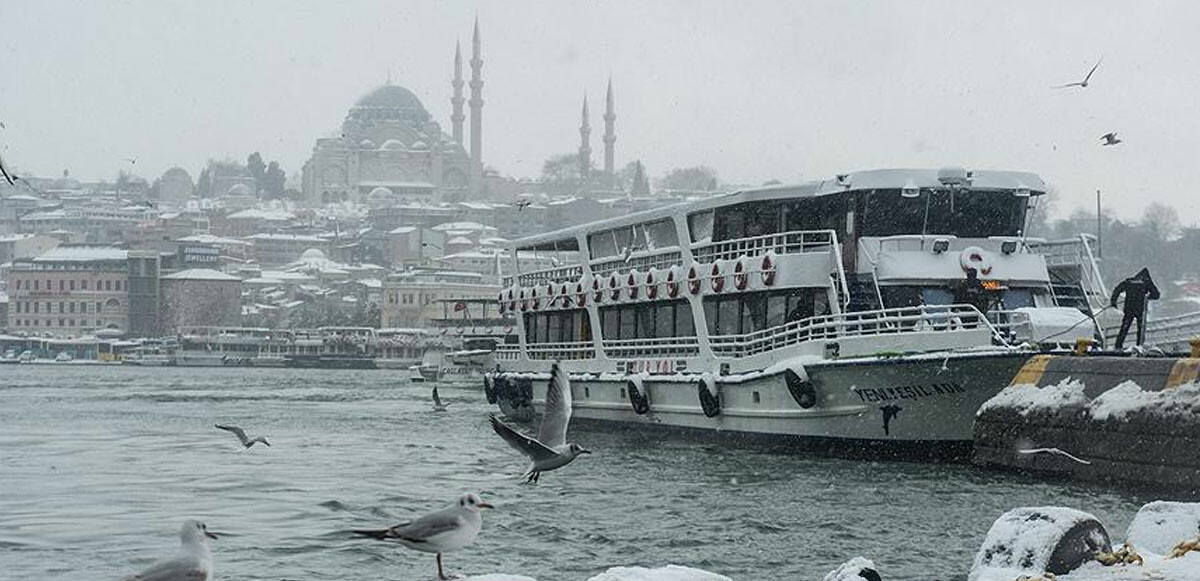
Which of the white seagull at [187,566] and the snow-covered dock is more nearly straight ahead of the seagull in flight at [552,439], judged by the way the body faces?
the snow-covered dock

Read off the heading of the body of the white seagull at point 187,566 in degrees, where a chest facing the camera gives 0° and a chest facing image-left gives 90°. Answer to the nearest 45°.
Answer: approximately 270°

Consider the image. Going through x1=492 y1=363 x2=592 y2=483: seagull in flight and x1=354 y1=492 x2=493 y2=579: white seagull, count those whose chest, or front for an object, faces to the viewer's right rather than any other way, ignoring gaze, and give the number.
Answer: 2

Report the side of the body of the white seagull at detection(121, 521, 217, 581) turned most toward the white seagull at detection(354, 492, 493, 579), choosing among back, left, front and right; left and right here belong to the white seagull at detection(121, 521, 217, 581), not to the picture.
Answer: front

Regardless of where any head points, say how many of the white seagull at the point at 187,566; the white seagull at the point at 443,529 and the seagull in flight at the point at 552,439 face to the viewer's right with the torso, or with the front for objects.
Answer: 3

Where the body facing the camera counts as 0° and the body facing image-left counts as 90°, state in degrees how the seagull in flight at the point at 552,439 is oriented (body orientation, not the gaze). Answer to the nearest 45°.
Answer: approximately 270°

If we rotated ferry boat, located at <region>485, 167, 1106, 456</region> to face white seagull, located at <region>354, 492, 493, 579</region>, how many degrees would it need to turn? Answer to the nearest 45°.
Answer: approximately 45° to its right

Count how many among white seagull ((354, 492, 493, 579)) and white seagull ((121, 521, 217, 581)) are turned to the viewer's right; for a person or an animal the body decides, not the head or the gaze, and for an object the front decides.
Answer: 2

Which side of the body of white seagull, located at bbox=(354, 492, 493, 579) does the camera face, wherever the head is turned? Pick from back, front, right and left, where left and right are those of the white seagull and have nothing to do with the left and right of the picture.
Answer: right

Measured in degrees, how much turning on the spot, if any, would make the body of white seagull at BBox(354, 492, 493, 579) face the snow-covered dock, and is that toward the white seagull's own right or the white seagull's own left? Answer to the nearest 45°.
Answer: approximately 45° to the white seagull's own left

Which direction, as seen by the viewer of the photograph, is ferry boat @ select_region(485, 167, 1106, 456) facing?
facing the viewer and to the right of the viewer
